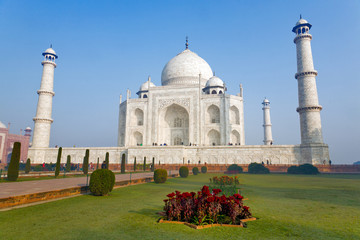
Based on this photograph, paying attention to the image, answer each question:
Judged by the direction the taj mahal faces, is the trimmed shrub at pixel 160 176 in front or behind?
in front

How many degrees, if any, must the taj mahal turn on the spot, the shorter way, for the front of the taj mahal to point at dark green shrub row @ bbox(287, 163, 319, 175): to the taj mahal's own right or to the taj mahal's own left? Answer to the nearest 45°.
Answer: approximately 45° to the taj mahal's own left

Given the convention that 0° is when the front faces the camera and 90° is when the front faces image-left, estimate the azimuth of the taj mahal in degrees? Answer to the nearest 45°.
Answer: approximately 0°

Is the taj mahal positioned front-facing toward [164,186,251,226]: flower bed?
yes

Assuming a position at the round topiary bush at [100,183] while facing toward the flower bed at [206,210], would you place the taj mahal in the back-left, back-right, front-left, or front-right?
back-left

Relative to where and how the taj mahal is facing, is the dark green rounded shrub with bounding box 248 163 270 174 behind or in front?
in front
